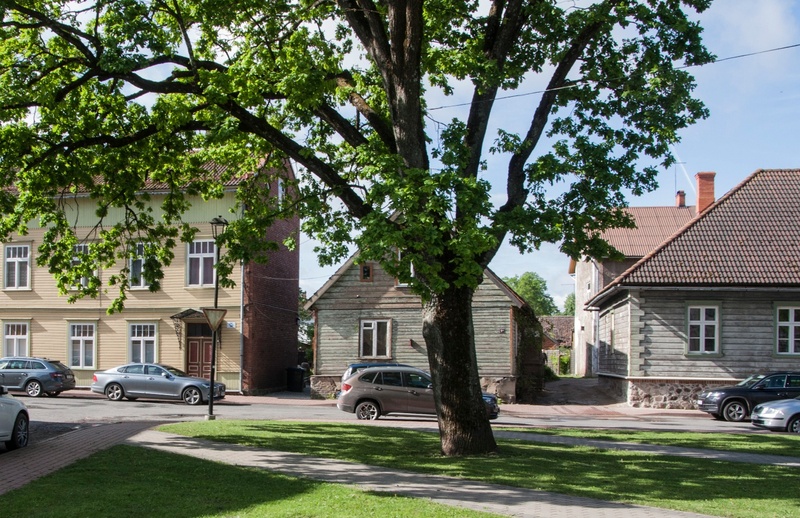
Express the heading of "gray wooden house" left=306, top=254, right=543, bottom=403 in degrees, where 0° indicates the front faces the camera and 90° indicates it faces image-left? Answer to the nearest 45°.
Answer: approximately 0°

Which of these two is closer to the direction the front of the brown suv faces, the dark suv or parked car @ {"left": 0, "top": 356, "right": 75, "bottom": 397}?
the dark suv

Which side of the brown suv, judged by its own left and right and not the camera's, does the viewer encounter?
right

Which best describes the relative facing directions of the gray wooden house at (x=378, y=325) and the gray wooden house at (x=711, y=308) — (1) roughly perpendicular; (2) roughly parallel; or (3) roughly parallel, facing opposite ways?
roughly parallel

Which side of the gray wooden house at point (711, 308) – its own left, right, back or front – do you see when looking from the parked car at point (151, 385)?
right

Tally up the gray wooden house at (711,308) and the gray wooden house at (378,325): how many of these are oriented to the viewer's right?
0

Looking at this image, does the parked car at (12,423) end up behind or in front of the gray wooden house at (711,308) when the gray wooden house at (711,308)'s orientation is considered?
in front

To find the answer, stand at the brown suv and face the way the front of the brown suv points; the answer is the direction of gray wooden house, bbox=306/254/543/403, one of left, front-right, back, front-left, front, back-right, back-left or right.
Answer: left

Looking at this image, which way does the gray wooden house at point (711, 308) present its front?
toward the camera

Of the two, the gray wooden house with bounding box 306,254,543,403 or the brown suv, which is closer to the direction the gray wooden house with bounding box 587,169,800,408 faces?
the brown suv

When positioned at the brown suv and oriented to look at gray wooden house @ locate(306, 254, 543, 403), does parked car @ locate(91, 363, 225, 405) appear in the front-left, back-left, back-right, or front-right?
front-left
